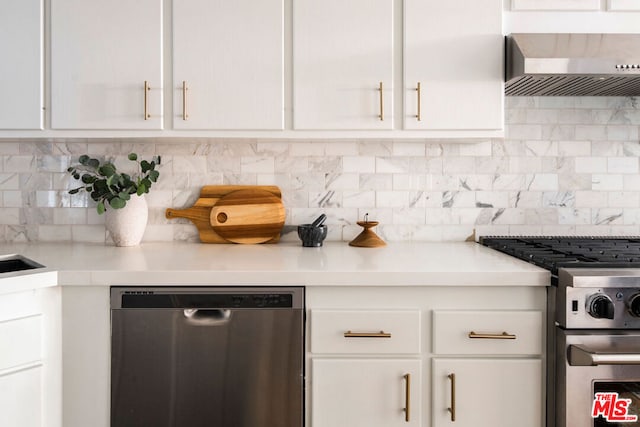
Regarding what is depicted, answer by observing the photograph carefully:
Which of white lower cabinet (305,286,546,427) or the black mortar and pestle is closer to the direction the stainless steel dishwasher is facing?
the white lower cabinet

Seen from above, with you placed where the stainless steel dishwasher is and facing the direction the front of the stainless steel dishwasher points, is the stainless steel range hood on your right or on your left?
on your left

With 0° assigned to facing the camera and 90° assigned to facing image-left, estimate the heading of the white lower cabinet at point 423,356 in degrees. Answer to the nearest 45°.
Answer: approximately 0°

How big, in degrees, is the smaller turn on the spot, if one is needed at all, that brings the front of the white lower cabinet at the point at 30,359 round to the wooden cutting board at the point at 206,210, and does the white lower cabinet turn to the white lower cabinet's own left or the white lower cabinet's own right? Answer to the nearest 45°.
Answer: approximately 90° to the white lower cabinet's own left

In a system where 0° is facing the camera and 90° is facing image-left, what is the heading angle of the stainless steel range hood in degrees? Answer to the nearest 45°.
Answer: approximately 0°

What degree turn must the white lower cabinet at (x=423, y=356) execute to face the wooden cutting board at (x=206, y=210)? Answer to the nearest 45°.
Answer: approximately 135° to its right

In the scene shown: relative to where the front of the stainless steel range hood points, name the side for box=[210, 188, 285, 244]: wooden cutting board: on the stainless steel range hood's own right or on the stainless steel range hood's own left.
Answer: on the stainless steel range hood's own right
